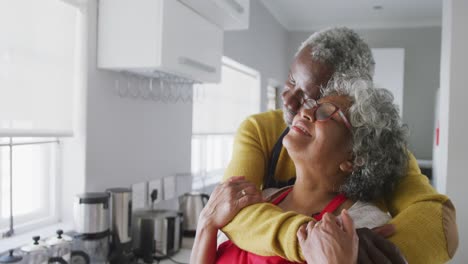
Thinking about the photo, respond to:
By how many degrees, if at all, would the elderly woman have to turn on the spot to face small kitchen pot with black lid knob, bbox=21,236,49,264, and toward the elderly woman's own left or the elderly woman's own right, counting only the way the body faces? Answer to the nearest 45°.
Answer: approximately 45° to the elderly woman's own right

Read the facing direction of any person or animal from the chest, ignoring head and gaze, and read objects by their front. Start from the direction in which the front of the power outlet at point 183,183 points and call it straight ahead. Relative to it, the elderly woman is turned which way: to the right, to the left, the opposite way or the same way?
to the right

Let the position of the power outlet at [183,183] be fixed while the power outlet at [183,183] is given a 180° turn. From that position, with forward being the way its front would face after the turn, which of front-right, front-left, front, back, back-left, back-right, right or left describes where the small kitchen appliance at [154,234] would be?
back-left

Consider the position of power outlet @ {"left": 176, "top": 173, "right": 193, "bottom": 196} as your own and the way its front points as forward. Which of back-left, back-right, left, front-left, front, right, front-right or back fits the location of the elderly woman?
front-right

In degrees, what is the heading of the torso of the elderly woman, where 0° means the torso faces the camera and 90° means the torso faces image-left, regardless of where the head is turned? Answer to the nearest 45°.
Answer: approximately 45°

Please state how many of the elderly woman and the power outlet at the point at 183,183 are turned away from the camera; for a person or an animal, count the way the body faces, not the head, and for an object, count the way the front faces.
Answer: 0

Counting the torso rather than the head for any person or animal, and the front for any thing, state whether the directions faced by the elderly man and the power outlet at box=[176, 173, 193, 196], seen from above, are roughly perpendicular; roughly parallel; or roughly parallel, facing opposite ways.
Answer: roughly perpendicular

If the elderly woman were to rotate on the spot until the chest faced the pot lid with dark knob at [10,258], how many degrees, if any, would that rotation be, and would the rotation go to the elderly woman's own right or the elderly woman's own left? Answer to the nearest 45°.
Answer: approximately 45° to the elderly woman's own right

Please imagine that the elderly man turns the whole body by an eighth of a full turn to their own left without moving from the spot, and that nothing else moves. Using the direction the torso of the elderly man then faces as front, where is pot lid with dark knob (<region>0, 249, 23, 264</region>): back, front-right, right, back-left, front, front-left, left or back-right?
right

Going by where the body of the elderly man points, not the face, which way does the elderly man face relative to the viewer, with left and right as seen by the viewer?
facing the viewer and to the left of the viewer

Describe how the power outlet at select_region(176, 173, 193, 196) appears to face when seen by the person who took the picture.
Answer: facing the viewer and to the right of the viewer

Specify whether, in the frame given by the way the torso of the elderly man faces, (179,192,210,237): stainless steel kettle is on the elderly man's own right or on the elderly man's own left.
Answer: on the elderly man's own right

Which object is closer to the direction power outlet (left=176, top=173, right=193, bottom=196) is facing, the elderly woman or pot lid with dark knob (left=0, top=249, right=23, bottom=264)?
the elderly woman

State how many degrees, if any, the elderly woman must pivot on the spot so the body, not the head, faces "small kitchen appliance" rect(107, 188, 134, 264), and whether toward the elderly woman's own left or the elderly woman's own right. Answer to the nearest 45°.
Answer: approximately 90° to the elderly woman's own right

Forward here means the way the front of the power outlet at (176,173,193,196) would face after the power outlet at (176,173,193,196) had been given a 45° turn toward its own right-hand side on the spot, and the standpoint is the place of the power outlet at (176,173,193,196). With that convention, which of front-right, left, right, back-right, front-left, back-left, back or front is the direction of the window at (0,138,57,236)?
front-right

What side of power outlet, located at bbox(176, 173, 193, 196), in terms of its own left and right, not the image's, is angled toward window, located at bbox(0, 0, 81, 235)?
right

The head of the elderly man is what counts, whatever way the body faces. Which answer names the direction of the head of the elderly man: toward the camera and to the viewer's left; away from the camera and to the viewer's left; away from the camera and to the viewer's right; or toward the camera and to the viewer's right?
toward the camera and to the viewer's left

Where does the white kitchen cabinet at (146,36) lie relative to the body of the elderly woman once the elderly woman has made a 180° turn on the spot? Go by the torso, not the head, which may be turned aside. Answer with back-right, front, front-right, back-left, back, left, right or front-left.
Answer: left

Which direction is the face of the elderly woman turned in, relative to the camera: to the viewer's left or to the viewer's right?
to the viewer's left
